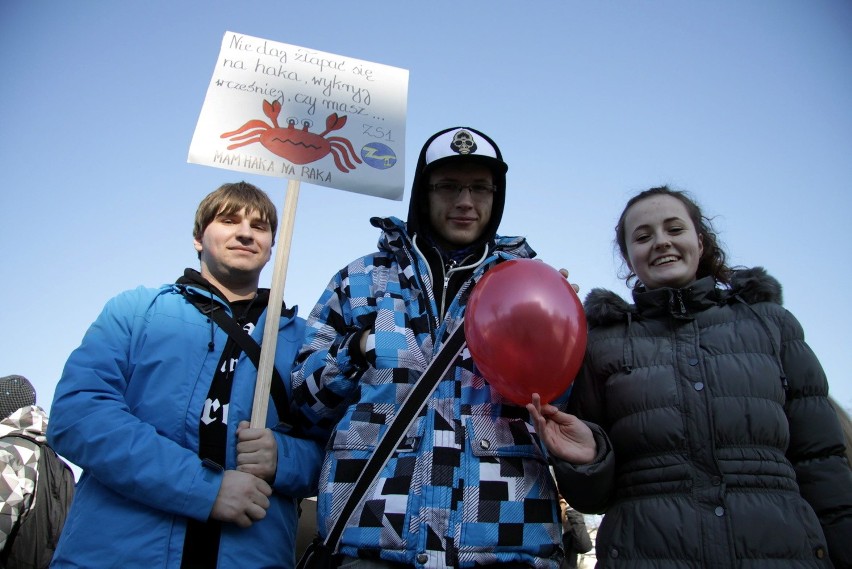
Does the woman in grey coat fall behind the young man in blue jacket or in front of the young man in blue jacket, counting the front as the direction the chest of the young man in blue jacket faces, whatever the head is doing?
in front

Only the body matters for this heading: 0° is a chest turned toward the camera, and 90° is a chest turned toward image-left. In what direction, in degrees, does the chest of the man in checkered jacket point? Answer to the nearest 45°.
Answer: approximately 0°

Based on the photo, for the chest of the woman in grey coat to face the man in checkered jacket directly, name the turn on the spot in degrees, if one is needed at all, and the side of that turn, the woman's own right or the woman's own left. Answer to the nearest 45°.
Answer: approximately 90° to the woman's own right

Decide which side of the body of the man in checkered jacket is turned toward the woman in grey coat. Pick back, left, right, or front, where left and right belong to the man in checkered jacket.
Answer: left

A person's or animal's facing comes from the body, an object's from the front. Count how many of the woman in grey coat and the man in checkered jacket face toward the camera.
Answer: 2

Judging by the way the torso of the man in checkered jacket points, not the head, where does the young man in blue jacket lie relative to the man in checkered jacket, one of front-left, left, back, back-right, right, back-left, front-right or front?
right

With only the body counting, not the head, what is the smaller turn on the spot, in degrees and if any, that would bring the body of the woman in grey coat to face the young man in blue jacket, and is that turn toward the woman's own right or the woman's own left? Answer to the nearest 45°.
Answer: approximately 90° to the woman's own right
